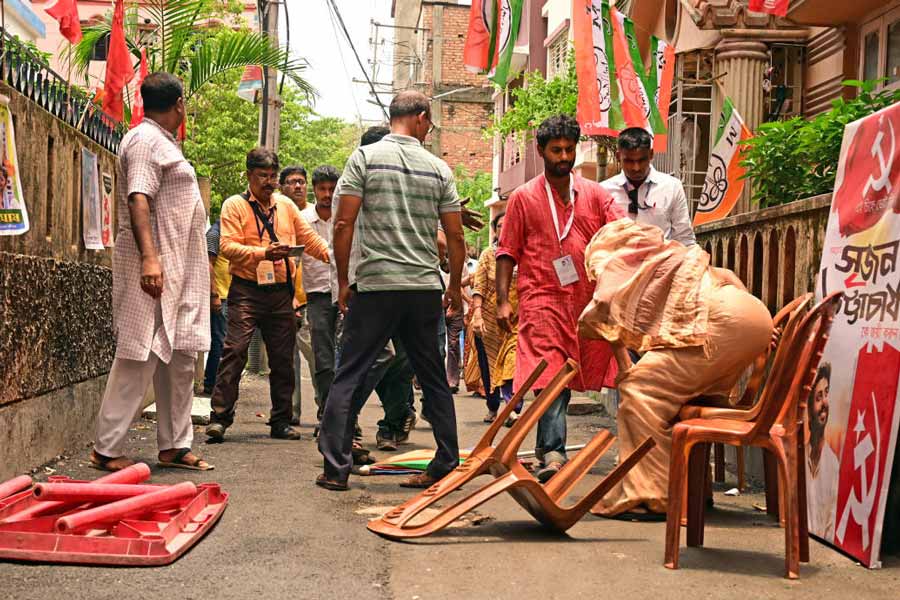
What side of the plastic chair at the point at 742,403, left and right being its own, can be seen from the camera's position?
left

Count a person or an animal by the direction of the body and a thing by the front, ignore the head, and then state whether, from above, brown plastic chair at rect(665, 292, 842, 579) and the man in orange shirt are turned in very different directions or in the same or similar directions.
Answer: very different directions

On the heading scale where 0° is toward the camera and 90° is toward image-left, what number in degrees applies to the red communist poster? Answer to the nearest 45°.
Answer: approximately 45°

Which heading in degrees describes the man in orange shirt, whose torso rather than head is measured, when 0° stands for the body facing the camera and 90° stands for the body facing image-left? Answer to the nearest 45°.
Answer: approximately 315°

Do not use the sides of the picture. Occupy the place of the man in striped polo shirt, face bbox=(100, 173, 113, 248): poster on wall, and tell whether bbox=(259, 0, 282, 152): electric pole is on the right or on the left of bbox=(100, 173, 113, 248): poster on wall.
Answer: right

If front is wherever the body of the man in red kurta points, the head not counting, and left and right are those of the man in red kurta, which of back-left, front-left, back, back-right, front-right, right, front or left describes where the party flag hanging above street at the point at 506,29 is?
back

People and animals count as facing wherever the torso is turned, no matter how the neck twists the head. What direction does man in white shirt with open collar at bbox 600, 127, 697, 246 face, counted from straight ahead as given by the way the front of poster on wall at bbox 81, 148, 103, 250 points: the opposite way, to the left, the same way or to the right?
to the right

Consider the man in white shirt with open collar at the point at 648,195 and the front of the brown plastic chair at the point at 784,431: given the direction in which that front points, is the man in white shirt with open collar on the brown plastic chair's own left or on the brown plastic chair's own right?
on the brown plastic chair's own right
